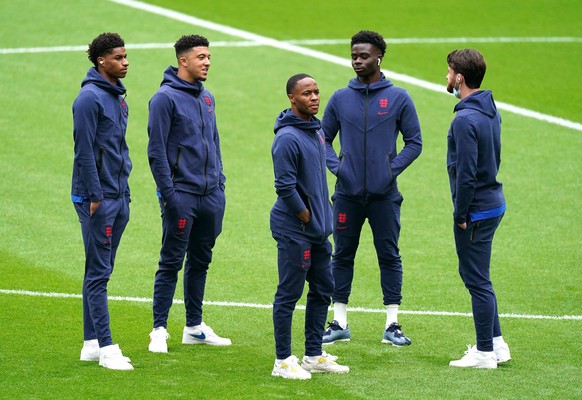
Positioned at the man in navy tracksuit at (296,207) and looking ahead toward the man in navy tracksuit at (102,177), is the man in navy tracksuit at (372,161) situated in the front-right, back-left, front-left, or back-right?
back-right

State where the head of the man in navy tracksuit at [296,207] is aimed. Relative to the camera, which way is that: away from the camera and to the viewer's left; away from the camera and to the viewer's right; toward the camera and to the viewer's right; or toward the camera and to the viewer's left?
toward the camera and to the viewer's right

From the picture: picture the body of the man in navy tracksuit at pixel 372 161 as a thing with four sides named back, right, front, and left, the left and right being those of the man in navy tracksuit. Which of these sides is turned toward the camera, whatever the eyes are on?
front

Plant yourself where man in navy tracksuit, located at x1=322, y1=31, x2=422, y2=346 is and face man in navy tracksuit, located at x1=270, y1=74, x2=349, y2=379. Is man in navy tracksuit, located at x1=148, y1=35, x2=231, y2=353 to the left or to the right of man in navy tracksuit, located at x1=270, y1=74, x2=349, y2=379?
right

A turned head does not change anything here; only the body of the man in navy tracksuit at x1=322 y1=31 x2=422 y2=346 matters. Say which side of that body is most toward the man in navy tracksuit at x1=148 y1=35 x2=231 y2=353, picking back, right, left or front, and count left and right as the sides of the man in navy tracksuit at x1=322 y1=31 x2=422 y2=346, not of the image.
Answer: right

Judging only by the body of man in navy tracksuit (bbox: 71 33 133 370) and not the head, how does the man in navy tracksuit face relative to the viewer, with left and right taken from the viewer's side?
facing the viewer and to the right of the viewer

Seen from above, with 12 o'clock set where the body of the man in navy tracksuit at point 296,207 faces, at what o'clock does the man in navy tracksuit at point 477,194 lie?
the man in navy tracksuit at point 477,194 is roughly at 10 o'clock from the man in navy tracksuit at point 296,207.

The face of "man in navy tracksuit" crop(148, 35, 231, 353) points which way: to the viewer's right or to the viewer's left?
to the viewer's right

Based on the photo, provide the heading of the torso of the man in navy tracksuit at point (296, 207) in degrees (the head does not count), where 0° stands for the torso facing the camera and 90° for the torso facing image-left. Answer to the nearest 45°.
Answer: approximately 315°

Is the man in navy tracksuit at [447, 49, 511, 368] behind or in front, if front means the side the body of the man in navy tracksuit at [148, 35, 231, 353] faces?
in front

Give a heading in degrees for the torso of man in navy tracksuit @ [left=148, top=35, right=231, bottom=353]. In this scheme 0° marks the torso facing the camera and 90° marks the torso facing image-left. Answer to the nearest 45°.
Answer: approximately 315°

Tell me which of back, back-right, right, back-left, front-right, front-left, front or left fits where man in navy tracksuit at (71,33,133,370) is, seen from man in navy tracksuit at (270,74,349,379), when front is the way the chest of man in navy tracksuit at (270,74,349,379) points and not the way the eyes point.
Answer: back-right

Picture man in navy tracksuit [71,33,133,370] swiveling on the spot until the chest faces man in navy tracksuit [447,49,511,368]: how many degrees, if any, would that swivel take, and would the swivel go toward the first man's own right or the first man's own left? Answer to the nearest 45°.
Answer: approximately 45° to the first man's own left

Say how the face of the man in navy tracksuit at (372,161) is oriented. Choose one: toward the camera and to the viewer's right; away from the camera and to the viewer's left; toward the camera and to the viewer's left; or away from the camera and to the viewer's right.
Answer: toward the camera and to the viewer's left

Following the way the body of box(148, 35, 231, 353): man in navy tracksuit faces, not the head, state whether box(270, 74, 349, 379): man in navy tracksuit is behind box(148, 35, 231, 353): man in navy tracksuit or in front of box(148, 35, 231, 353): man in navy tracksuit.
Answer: in front

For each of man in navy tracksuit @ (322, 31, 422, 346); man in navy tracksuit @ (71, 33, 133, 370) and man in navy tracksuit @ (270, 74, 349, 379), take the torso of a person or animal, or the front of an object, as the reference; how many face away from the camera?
0

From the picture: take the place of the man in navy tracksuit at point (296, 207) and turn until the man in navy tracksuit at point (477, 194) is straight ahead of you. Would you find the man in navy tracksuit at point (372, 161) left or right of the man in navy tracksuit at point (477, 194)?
left
